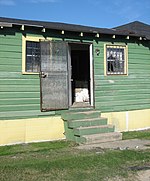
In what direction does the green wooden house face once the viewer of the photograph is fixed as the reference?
facing the viewer and to the right of the viewer
